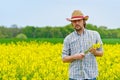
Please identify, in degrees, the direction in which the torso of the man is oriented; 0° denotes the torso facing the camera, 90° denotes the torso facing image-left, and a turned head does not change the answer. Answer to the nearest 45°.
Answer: approximately 0°
